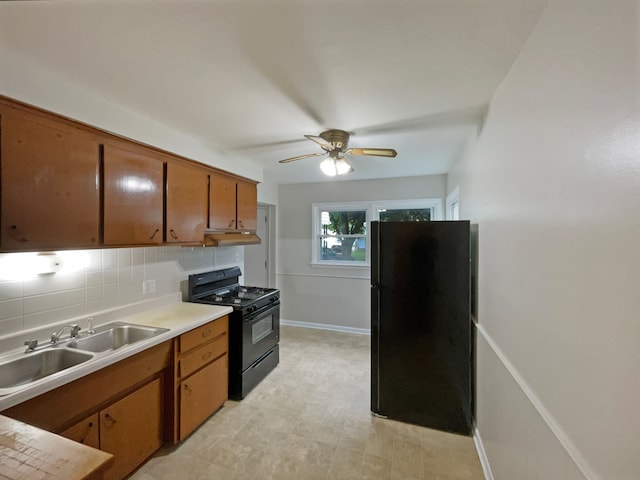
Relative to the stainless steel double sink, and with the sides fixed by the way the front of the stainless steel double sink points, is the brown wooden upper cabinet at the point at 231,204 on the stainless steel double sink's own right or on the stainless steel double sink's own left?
on the stainless steel double sink's own left

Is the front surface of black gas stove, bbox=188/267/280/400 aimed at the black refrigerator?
yes

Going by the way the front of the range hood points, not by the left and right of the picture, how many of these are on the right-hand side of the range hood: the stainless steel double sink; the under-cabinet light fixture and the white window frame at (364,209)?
2

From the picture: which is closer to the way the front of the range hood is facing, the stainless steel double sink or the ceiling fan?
the ceiling fan

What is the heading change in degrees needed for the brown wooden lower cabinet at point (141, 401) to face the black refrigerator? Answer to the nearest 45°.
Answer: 0° — it already faces it

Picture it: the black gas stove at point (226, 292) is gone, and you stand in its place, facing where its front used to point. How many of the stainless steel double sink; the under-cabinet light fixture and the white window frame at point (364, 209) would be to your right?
2

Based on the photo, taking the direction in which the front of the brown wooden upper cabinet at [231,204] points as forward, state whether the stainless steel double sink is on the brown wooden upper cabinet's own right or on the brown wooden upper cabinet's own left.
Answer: on the brown wooden upper cabinet's own right

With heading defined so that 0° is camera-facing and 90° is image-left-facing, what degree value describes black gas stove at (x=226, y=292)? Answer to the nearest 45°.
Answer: approximately 315°

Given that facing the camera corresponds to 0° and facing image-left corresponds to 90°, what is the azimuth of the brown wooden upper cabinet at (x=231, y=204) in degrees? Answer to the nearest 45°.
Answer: approximately 315°

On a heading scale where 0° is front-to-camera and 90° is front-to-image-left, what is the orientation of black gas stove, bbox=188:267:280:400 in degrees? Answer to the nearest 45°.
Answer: approximately 315°
